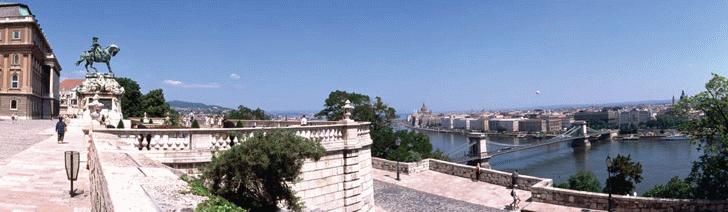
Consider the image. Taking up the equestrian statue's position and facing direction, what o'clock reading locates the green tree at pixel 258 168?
The green tree is roughly at 3 o'clock from the equestrian statue.

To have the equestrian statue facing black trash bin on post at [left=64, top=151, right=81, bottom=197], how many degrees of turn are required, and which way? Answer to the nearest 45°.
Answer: approximately 90° to its right

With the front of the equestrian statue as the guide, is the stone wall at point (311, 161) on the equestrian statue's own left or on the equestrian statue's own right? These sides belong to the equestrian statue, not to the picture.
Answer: on the equestrian statue's own right

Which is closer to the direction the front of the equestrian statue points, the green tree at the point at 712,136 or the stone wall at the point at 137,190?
the green tree

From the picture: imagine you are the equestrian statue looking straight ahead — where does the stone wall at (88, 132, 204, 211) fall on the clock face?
The stone wall is roughly at 3 o'clock from the equestrian statue.

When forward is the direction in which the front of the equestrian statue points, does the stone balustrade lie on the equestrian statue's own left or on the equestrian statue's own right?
on the equestrian statue's own right

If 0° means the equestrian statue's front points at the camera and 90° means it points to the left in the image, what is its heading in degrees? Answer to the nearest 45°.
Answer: approximately 270°

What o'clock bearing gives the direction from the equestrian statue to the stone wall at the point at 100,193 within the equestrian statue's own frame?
The stone wall is roughly at 3 o'clock from the equestrian statue.

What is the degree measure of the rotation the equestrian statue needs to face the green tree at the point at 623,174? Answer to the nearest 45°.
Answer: approximately 45° to its right

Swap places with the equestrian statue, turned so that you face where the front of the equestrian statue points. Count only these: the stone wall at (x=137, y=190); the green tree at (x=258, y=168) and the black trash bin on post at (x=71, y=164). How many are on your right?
3
